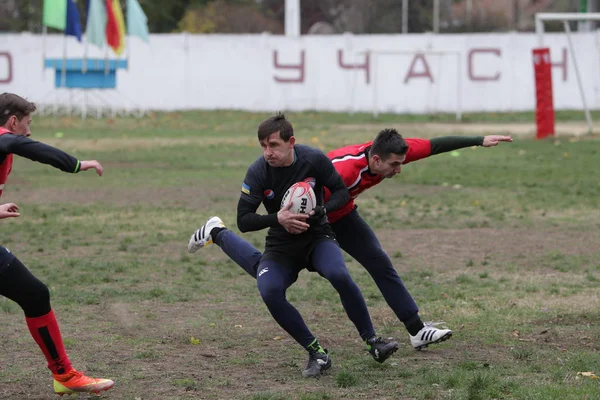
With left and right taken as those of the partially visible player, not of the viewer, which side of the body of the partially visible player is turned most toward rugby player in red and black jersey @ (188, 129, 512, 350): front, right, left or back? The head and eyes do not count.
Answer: front

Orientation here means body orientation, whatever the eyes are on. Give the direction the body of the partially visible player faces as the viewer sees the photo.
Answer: to the viewer's right

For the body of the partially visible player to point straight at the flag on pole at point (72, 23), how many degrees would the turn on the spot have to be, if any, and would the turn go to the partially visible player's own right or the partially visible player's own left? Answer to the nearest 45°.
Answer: approximately 90° to the partially visible player's own left

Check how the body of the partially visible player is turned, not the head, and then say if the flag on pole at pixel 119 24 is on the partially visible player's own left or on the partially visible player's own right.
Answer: on the partially visible player's own left

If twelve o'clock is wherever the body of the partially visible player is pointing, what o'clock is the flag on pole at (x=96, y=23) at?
The flag on pole is roughly at 9 o'clock from the partially visible player.

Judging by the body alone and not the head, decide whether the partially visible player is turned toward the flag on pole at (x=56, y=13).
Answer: no

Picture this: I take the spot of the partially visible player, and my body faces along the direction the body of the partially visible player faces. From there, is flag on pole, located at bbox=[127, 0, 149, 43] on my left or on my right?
on my left

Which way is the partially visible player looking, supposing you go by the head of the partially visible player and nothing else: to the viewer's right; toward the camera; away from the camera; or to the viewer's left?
to the viewer's right

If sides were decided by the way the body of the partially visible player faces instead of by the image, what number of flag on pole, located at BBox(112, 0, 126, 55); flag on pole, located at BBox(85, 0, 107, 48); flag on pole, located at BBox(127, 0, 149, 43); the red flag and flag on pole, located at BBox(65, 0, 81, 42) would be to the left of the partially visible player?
5

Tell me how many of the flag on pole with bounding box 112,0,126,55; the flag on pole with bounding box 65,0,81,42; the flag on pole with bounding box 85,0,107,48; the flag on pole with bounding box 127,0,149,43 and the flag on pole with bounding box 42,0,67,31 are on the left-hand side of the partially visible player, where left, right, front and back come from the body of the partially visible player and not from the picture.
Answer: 5

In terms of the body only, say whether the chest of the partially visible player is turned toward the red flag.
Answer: no
